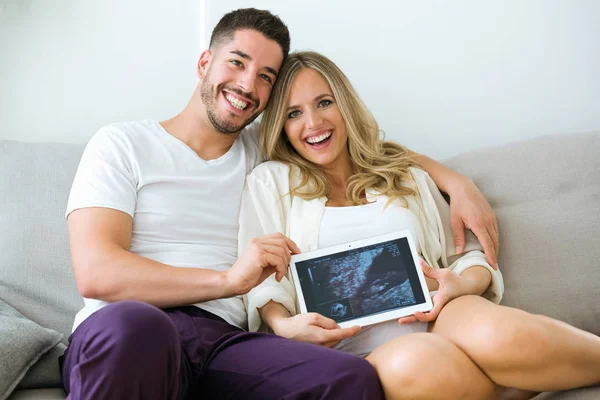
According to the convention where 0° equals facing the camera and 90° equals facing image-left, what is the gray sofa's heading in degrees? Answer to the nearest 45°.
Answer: approximately 0°

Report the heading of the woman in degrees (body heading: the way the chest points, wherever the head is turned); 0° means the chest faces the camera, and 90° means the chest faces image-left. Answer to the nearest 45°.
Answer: approximately 0°

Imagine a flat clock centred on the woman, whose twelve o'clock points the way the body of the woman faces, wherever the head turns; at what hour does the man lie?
The man is roughly at 2 o'clock from the woman.
